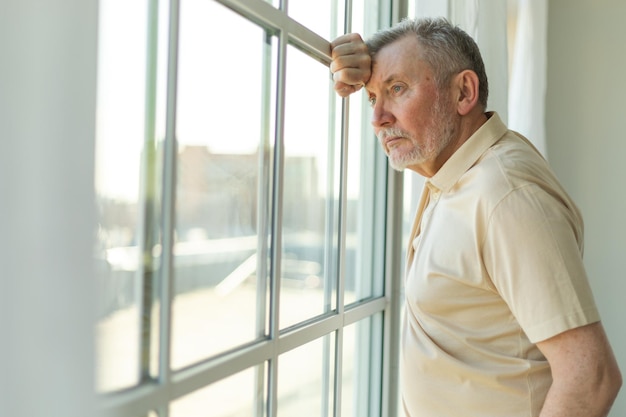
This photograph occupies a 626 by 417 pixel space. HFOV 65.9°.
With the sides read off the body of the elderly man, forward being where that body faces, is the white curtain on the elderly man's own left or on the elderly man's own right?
on the elderly man's own right

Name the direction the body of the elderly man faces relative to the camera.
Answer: to the viewer's left
